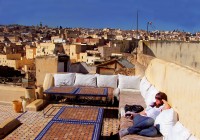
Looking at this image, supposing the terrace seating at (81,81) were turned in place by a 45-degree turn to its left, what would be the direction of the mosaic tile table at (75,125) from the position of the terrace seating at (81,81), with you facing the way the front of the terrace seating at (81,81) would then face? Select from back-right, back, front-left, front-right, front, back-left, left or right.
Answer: front-right

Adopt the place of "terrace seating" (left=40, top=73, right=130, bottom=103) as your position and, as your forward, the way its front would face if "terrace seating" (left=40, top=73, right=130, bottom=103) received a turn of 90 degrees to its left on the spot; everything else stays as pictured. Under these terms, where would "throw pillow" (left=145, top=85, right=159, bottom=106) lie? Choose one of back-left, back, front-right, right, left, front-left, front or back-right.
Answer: front-right

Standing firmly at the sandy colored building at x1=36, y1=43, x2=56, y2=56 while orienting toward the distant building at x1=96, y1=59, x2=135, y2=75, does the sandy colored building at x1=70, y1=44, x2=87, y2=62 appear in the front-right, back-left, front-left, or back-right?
front-left

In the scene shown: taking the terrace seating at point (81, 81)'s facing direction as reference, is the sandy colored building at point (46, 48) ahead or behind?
behind

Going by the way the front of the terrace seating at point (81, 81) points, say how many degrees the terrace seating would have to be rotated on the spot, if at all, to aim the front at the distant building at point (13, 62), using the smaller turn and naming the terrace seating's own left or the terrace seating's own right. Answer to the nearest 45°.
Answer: approximately 180°

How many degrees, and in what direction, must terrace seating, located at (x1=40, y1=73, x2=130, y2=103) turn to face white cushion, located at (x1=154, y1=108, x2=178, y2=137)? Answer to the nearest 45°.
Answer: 0° — it already faces it

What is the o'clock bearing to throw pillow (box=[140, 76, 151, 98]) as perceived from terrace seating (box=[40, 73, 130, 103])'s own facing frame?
The throw pillow is roughly at 10 o'clock from the terrace seating.

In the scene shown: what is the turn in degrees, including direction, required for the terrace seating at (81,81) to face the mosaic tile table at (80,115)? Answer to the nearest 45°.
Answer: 0° — it already faces it

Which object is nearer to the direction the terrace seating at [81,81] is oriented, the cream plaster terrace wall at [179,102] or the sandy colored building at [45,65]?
the cream plaster terrace wall

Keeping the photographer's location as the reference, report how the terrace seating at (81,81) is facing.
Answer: facing the viewer

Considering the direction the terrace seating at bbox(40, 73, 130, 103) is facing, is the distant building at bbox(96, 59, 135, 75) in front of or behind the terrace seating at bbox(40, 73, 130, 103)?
behind

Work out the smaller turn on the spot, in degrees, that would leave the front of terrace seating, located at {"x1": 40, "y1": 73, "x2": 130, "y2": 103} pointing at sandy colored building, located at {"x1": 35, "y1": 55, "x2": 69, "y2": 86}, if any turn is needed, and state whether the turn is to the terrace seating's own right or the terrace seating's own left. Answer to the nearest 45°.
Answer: approximately 135° to the terrace seating's own right

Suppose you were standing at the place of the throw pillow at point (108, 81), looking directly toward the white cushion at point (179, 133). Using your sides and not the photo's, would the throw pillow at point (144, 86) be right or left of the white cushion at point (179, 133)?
left
